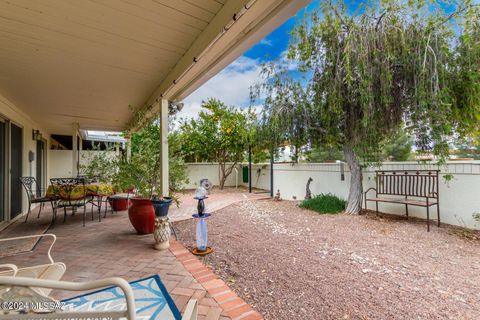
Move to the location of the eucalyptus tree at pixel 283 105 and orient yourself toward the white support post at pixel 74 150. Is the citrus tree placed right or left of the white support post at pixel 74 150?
right

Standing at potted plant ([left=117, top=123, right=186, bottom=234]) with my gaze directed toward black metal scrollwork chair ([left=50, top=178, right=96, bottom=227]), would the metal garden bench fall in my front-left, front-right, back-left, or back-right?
back-right

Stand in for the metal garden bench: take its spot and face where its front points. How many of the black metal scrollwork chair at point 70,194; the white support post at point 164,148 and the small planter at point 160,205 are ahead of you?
3

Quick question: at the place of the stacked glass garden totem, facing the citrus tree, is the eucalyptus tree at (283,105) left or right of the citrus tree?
right

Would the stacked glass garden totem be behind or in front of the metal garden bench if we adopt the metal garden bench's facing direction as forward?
in front

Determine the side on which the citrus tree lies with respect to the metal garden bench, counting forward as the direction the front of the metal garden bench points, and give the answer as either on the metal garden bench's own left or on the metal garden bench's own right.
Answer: on the metal garden bench's own right

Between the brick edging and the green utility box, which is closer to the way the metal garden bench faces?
the brick edging
